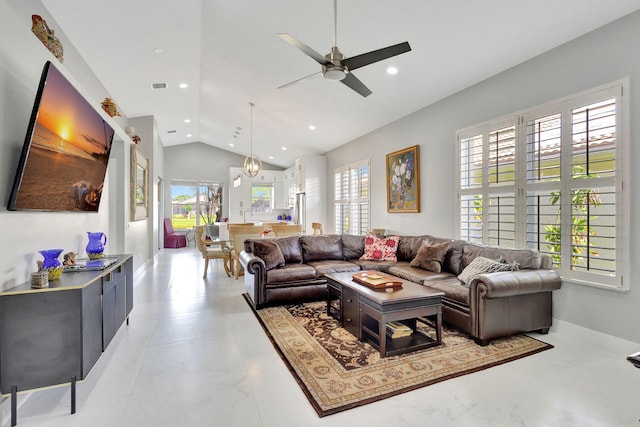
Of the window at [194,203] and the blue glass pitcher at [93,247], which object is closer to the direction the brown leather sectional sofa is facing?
the blue glass pitcher

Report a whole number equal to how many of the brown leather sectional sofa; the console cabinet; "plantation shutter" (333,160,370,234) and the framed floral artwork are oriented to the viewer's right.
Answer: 1

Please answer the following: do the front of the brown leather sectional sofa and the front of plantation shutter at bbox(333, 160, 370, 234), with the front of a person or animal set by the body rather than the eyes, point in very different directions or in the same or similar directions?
same or similar directions

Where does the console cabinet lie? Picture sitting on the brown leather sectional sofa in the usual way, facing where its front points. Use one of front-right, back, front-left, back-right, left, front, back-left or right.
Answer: front

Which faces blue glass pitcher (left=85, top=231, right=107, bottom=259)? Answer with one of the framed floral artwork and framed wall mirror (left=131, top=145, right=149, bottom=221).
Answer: the framed floral artwork

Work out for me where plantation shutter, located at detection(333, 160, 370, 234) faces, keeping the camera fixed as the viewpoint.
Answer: facing the viewer and to the left of the viewer

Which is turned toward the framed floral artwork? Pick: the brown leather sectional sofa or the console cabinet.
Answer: the console cabinet

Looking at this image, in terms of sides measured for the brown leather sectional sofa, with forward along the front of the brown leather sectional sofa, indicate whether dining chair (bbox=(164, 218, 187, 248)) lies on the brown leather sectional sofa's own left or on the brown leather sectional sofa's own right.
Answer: on the brown leather sectional sofa's own right

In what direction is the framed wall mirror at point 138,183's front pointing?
to the viewer's right

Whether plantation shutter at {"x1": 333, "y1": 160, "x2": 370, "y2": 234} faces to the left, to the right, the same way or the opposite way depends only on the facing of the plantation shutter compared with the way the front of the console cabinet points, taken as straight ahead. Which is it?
the opposite way

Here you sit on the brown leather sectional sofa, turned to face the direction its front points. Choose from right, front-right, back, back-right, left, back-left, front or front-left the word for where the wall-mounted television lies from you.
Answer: front

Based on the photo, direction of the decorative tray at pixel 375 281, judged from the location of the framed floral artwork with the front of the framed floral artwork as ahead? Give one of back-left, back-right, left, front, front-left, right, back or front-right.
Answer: front-left

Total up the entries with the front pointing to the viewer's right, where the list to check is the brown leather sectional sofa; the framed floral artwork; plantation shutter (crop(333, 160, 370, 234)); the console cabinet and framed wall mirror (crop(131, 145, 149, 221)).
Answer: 2

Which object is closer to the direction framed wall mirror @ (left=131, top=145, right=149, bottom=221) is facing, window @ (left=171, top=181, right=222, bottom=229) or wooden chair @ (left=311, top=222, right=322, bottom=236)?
the wooden chair

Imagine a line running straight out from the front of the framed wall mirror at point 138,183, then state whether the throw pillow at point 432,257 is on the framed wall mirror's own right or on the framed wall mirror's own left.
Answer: on the framed wall mirror's own right

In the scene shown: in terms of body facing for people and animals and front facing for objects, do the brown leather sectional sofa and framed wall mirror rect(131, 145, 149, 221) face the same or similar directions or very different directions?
very different directions

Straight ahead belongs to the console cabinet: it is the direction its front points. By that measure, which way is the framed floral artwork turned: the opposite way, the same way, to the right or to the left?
the opposite way
